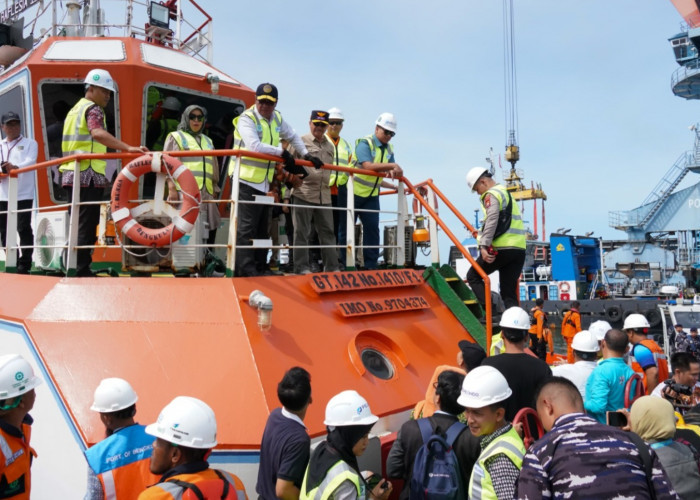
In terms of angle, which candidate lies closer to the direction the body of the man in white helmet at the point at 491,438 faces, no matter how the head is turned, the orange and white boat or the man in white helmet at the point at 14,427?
the man in white helmet

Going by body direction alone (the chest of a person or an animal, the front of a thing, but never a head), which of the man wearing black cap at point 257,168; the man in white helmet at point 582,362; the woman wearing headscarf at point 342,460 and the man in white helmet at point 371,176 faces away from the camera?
the man in white helmet at point 582,362

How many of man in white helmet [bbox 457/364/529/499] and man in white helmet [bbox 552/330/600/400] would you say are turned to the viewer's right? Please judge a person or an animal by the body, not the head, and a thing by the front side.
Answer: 0

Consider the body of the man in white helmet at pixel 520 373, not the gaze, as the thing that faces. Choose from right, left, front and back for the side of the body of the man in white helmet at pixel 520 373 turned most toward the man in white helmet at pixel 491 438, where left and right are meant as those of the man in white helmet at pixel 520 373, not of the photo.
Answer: back

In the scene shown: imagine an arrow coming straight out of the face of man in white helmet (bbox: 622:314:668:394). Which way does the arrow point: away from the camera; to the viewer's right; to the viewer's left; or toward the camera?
to the viewer's left

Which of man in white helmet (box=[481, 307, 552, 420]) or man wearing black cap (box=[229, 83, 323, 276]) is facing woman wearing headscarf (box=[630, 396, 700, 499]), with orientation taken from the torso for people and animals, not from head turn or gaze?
the man wearing black cap

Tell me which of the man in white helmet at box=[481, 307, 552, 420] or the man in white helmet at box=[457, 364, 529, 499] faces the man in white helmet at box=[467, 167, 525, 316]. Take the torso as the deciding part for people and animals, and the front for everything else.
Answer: the man in white helmet at box=[481, 307, 552, 420]

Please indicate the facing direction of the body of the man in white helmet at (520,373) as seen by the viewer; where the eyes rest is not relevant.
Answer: away from the camera

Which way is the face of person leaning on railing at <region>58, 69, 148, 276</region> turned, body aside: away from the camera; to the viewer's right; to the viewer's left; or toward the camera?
to the viewer's right

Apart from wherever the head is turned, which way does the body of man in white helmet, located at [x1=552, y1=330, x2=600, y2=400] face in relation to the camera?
away from the camera

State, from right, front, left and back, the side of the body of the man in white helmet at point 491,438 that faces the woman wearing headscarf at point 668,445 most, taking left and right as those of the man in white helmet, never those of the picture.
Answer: back

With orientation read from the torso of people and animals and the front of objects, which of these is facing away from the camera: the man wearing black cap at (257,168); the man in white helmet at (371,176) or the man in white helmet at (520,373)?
the man in white helmet at (520,373)

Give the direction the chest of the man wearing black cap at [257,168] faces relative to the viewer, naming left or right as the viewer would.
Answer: facing the viewer and to the right of the viewer
